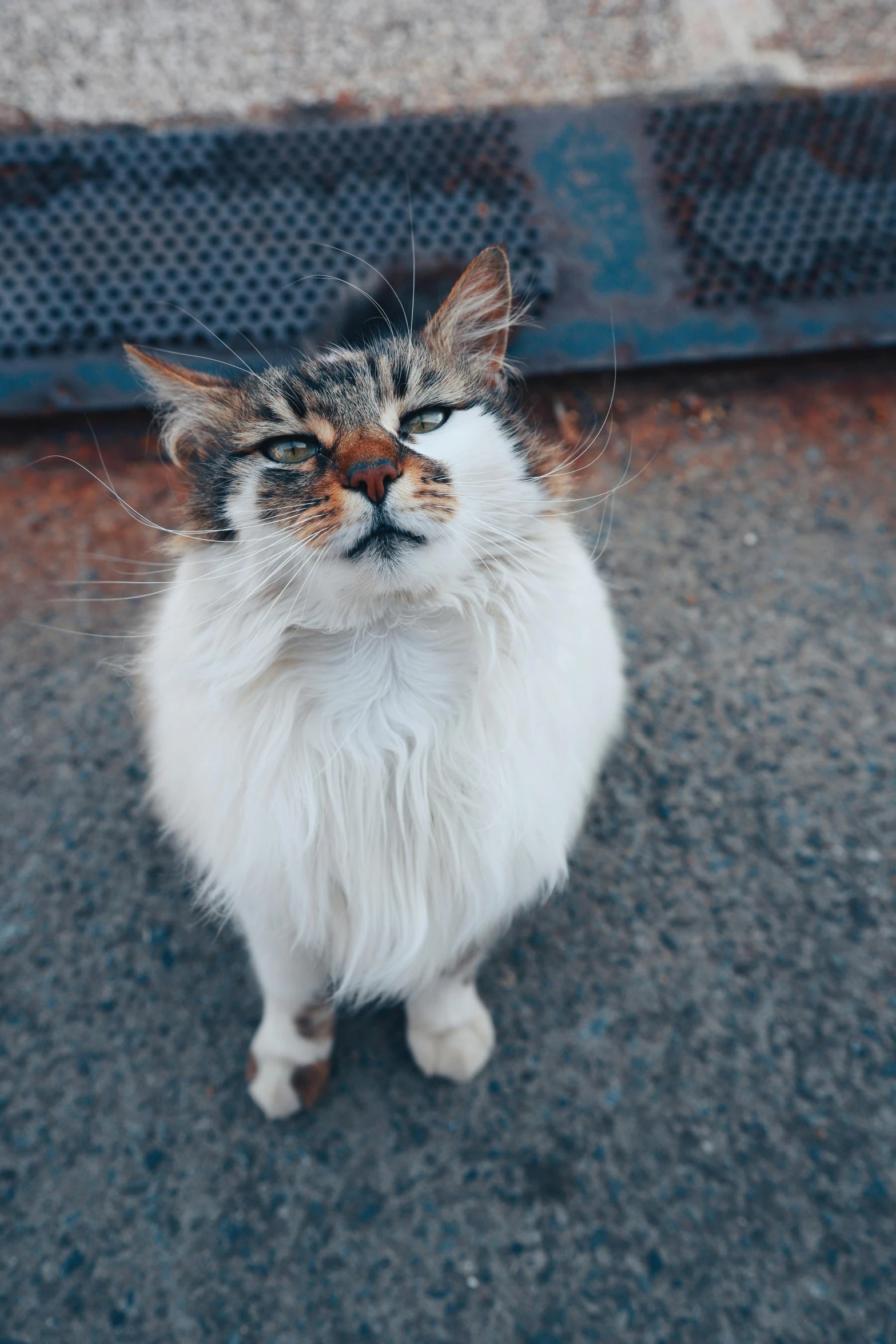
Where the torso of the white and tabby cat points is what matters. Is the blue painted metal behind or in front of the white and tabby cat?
behind

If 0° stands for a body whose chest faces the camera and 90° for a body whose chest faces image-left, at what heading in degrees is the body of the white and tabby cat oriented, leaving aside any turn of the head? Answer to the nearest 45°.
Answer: approximately 0°

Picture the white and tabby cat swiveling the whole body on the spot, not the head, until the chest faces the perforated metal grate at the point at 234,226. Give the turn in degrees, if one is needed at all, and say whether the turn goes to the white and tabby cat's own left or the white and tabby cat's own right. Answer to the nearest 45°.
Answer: approximately 180°
